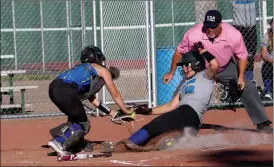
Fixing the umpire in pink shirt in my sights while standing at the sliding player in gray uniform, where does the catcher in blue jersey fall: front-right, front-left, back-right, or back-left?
back-left

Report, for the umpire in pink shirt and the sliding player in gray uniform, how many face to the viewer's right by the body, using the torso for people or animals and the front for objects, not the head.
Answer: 0

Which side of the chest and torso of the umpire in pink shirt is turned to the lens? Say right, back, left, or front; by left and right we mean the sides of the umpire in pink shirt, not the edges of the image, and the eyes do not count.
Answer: front

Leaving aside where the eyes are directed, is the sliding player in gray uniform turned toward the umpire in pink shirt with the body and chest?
no

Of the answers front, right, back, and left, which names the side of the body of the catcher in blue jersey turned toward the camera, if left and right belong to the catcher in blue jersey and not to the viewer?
right

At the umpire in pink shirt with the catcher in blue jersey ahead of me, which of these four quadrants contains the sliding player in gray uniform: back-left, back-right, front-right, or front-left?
front-left

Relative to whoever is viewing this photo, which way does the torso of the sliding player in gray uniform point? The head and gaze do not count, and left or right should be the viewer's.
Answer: facing the viewer and to the left of the viewer

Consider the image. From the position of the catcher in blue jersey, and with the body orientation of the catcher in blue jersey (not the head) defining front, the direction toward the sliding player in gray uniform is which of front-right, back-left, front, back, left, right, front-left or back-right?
front

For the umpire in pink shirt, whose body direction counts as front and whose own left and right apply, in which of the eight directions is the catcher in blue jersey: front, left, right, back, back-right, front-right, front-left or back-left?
front-right

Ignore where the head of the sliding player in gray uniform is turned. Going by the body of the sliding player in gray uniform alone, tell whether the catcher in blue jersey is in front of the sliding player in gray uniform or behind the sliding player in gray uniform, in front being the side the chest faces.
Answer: in front

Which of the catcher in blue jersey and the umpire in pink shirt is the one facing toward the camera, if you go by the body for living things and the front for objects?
the umpire in pink shirt

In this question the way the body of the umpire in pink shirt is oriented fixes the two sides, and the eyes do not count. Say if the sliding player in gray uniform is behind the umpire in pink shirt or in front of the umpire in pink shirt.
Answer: in front
